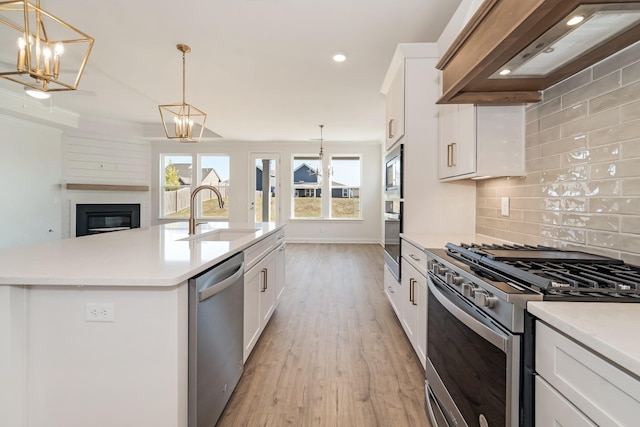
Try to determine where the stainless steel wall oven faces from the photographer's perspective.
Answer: facing to the left of the viewer

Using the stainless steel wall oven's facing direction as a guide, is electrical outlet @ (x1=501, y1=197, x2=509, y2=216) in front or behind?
behind

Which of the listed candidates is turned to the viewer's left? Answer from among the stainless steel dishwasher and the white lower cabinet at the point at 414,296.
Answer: the white lower cabinet

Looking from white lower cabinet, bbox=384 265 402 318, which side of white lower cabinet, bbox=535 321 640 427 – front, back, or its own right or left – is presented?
right

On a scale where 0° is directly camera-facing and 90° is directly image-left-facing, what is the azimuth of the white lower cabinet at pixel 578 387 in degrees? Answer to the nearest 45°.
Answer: approximately 45°

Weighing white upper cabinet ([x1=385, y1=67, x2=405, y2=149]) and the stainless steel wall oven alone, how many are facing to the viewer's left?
2

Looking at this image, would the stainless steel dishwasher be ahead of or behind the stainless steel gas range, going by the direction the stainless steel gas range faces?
ahead

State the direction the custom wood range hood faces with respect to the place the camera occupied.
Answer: facing the viewer and to the left of the viewer

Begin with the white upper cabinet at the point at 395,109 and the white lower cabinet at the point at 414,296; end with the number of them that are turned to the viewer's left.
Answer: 2

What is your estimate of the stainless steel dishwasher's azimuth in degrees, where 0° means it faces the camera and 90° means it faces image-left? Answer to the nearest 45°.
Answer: approximately 315°

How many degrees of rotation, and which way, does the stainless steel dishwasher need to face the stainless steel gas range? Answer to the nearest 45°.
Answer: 0° — it already faces it

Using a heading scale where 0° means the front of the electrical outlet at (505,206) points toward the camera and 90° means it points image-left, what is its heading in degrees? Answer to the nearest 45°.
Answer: approximately 45°

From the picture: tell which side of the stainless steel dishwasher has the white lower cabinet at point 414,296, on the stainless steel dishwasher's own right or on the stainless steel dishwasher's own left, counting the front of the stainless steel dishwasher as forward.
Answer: on the stainless steel dishwasher's own left

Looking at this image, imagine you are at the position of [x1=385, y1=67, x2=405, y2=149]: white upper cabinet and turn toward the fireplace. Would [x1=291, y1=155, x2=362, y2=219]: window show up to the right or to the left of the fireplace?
right

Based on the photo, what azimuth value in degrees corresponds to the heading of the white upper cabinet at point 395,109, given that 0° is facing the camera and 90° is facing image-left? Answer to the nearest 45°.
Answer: approximately 90°
